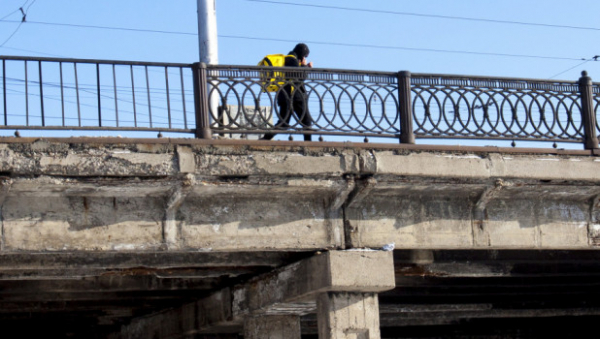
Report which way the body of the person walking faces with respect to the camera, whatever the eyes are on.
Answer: to the viewer's right

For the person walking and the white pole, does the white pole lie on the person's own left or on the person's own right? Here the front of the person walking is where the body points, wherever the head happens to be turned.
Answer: on the person's own left

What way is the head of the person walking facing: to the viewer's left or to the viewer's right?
to the viewer's right
